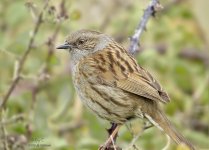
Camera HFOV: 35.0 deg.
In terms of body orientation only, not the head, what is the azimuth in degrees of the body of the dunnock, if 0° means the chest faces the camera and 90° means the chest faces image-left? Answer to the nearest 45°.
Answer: approximately 90°
